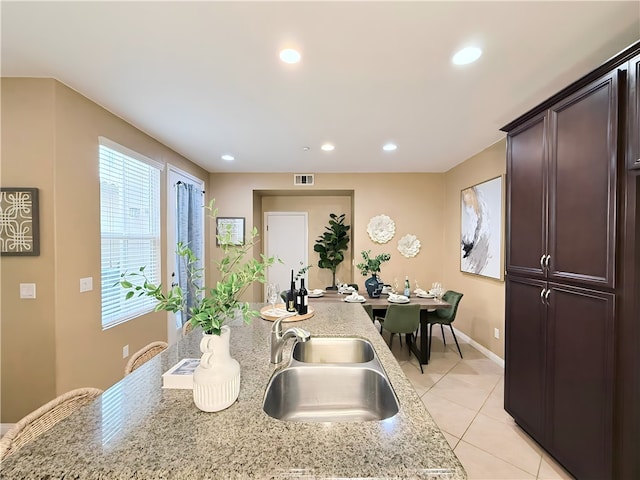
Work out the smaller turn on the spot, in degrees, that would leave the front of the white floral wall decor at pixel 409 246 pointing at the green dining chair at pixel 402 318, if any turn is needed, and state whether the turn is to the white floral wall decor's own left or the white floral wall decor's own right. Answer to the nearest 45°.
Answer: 0° — it already faces it

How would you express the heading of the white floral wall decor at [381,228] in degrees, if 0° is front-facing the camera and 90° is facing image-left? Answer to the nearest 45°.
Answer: approximately 0°

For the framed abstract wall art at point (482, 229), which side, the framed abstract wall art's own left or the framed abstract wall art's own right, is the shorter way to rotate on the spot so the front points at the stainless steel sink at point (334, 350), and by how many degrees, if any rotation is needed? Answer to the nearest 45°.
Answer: approximately 45° to the framed abstract wall art's own left

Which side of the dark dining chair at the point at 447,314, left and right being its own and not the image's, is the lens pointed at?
left

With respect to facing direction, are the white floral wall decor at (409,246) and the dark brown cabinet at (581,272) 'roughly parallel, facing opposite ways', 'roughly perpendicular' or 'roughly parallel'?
roughly perpendicular

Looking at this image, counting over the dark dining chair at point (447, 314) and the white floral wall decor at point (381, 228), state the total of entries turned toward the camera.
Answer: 1

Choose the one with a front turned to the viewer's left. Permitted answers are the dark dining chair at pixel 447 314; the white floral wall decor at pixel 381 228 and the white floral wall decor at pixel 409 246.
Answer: the dark dining chair

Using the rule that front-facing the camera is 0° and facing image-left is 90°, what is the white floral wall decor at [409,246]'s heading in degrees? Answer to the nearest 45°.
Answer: approximately 0°

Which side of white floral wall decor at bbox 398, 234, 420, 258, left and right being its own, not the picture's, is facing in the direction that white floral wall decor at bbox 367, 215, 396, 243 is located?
right
